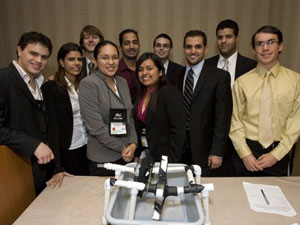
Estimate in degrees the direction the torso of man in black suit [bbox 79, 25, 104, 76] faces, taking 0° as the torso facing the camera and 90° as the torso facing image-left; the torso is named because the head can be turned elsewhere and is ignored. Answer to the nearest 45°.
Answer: approximately 0°

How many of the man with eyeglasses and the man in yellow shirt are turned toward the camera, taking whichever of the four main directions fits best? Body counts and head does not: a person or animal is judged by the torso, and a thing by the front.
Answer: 2

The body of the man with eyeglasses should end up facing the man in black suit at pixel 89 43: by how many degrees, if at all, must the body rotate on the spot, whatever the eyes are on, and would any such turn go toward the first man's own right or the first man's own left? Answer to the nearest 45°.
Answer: approximately 90° to the first man's own right

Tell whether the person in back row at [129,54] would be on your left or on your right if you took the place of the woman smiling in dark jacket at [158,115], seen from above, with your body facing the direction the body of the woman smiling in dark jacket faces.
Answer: on your right

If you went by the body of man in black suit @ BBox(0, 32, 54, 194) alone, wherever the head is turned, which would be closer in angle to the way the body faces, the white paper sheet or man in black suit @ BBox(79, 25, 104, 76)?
the white paper sheet

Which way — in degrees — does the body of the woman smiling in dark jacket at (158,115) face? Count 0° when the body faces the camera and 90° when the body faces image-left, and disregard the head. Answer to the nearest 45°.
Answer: approximately 45°

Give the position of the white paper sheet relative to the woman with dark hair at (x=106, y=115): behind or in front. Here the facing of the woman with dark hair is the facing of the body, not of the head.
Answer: in front

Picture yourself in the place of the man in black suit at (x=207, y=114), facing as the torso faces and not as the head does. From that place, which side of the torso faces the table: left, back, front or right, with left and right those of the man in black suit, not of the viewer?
front

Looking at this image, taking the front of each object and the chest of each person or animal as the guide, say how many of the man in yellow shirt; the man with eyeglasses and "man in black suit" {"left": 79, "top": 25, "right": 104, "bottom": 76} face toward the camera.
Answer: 3

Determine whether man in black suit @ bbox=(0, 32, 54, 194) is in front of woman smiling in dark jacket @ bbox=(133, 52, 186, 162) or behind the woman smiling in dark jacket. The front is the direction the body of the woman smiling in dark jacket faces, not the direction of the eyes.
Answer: in front
